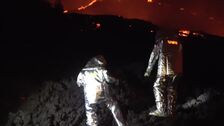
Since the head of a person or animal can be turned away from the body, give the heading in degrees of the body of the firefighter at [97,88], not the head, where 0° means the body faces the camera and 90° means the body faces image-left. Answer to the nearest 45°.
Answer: approximately 225°
